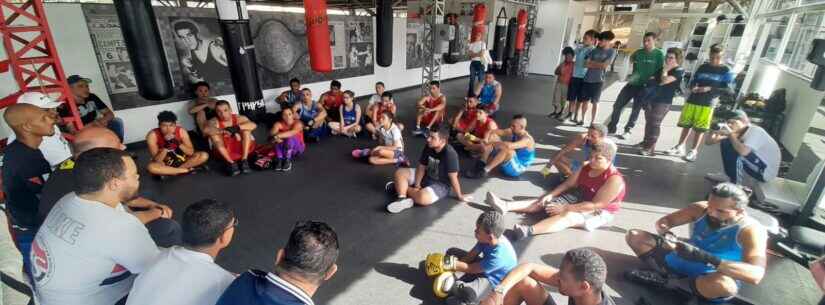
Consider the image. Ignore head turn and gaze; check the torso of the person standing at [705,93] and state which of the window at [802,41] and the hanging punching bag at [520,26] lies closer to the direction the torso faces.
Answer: the hanging punching bag

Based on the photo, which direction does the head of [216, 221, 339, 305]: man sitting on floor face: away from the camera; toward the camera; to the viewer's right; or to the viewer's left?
away from the camera

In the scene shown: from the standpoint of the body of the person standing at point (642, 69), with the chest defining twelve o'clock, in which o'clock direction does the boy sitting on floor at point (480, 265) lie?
The boy sitting on floor is roughly at 11 o'clock from the person standing.

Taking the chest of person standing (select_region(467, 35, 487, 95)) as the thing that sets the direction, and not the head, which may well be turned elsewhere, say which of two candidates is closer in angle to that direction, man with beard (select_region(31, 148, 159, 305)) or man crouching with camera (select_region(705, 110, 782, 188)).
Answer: the man with beard

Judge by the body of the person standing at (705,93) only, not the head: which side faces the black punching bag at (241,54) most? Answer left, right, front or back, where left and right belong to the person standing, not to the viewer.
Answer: front

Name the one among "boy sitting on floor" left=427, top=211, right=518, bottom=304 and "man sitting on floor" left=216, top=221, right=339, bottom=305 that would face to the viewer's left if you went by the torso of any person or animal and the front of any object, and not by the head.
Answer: "boy sitting on floor" left=427, top=211, right=518, bottom=304

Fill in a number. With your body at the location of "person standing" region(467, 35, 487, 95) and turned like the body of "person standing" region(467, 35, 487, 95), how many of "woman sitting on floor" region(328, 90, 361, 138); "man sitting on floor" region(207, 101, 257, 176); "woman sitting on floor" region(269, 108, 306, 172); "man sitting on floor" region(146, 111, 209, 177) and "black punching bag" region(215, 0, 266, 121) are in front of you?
5

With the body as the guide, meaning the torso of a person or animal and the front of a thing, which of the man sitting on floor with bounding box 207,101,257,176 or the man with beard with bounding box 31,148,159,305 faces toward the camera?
the man sitting on floor

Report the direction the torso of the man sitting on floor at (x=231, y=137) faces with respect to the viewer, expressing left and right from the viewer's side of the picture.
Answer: facing the viewer

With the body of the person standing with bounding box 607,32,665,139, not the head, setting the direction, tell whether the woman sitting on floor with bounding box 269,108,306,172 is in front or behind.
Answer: in front

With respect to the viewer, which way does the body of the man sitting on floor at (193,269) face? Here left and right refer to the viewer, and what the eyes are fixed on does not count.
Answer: facing away from the viewer and to the right of the viewer

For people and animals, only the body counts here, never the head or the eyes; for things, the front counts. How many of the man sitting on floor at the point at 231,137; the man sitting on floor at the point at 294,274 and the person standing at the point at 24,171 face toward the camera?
1

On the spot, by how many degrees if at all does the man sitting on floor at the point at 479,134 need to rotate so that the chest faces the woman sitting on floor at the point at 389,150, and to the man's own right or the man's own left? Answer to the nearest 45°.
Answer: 0° — they already face them

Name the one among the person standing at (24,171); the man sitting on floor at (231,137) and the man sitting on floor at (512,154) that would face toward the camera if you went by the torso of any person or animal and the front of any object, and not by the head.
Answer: the man sitting on floor at (231,137)
